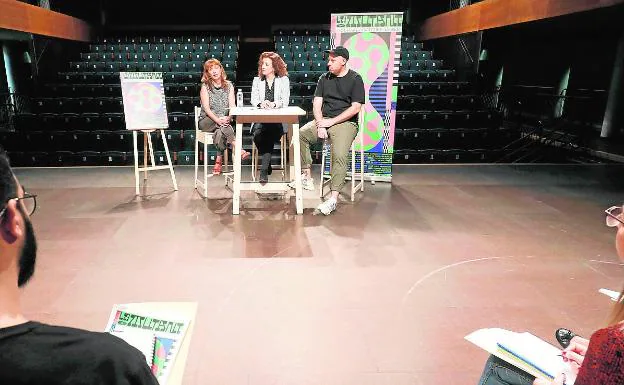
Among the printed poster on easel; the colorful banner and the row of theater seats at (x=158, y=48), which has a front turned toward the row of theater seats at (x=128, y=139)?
the row of theater seats at (x=158, y=48)

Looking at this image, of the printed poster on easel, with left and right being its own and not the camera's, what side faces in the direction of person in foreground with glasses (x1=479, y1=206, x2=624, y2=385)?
front

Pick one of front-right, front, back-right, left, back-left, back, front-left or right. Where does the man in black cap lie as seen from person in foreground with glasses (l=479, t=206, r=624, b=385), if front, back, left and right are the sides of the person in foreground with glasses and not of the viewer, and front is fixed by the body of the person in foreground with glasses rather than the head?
front-right

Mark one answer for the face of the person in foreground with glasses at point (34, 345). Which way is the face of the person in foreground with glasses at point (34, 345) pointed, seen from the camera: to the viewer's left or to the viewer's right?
to the viewer's right

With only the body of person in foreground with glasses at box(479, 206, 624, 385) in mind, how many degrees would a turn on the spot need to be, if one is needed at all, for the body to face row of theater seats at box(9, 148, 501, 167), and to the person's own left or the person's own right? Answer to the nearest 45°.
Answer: approximately 45° to the person's own right

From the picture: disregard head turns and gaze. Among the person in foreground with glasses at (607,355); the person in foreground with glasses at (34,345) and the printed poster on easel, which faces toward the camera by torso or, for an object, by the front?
the printed poster on easel

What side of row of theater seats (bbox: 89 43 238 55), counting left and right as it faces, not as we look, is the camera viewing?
front

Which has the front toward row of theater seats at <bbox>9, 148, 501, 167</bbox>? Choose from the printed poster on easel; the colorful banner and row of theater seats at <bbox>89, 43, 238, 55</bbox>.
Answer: row of theater seats at <bbox>89, 43, 238, 55</bbox>

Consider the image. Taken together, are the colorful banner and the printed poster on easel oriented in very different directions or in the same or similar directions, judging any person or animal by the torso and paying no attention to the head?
same or similar directions

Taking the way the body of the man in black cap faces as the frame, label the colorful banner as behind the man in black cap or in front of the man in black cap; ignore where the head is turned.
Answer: behind

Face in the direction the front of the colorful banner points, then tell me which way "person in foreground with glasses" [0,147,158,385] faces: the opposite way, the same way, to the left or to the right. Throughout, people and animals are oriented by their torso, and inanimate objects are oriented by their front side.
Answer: the opposite way

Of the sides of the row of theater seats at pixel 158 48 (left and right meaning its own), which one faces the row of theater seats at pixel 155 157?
front

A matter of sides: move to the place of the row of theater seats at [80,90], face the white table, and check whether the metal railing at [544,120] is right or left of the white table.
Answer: left

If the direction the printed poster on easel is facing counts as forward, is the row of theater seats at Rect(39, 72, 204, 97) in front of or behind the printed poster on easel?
behind

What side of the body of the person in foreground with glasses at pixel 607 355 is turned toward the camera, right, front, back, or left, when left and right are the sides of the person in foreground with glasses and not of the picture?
left

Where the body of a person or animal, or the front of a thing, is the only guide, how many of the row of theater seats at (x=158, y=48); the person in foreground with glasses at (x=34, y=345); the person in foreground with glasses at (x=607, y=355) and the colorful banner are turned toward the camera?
2

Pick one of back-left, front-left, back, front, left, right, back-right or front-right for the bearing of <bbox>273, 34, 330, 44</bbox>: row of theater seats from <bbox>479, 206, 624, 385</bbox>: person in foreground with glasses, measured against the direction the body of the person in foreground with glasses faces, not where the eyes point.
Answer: front-right

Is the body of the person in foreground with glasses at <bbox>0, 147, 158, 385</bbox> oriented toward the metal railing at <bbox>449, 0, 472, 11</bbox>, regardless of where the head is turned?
yes
